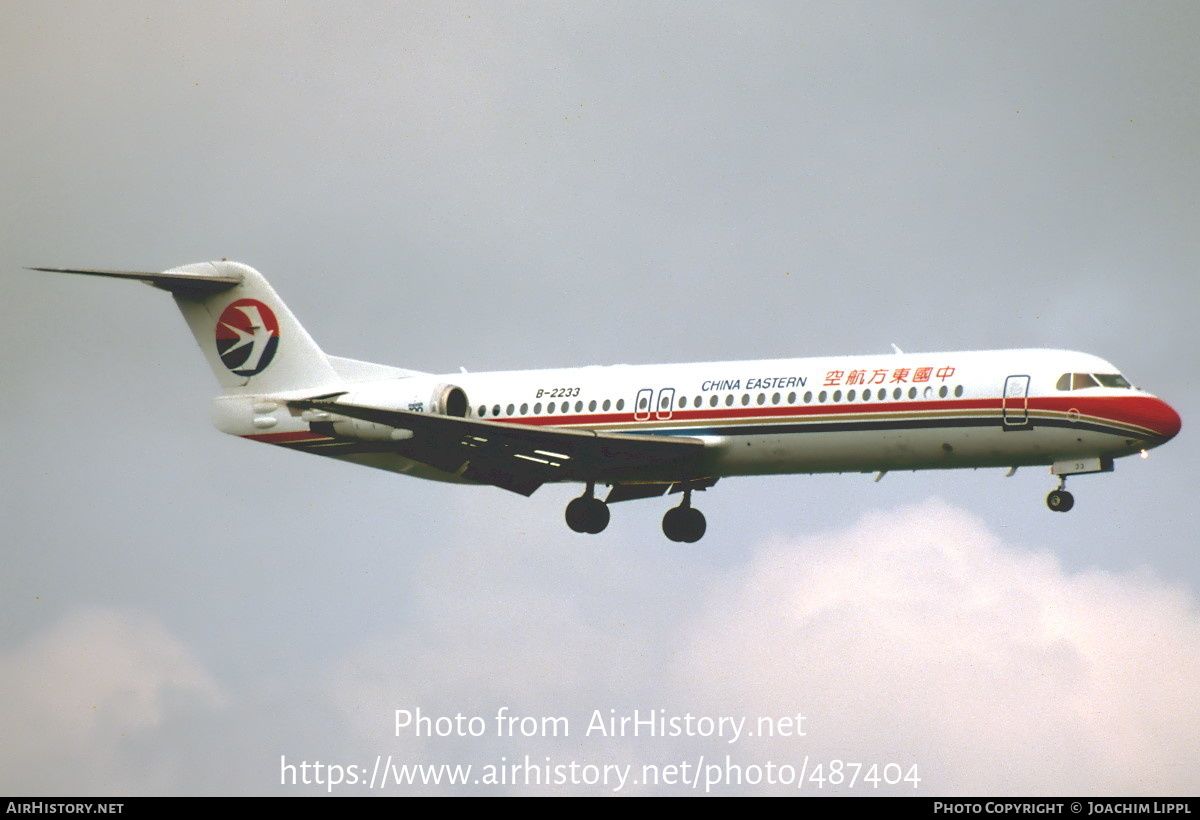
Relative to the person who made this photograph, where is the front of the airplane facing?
facing the viewer and to the right of the viewer
